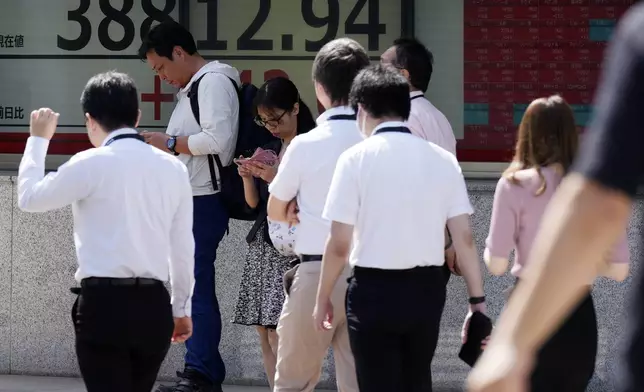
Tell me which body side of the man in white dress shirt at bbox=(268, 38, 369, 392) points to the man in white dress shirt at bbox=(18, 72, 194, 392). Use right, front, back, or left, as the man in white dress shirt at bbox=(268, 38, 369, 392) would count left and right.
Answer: left

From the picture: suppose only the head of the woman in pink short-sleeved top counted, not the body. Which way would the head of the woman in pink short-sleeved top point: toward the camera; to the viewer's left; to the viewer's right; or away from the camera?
away from the camera

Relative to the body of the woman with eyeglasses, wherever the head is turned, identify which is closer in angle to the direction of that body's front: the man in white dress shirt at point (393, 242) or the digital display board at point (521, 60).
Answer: the man in white dress shirt

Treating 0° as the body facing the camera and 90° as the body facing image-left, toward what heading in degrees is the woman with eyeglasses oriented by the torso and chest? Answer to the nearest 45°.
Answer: approximately 45°

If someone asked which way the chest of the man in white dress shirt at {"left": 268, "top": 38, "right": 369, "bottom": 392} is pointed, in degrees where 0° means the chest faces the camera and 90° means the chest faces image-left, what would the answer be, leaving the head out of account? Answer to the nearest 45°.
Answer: approximately 135°

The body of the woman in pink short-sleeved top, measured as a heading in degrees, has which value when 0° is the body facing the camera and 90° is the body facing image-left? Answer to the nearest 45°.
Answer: approximately 180°
